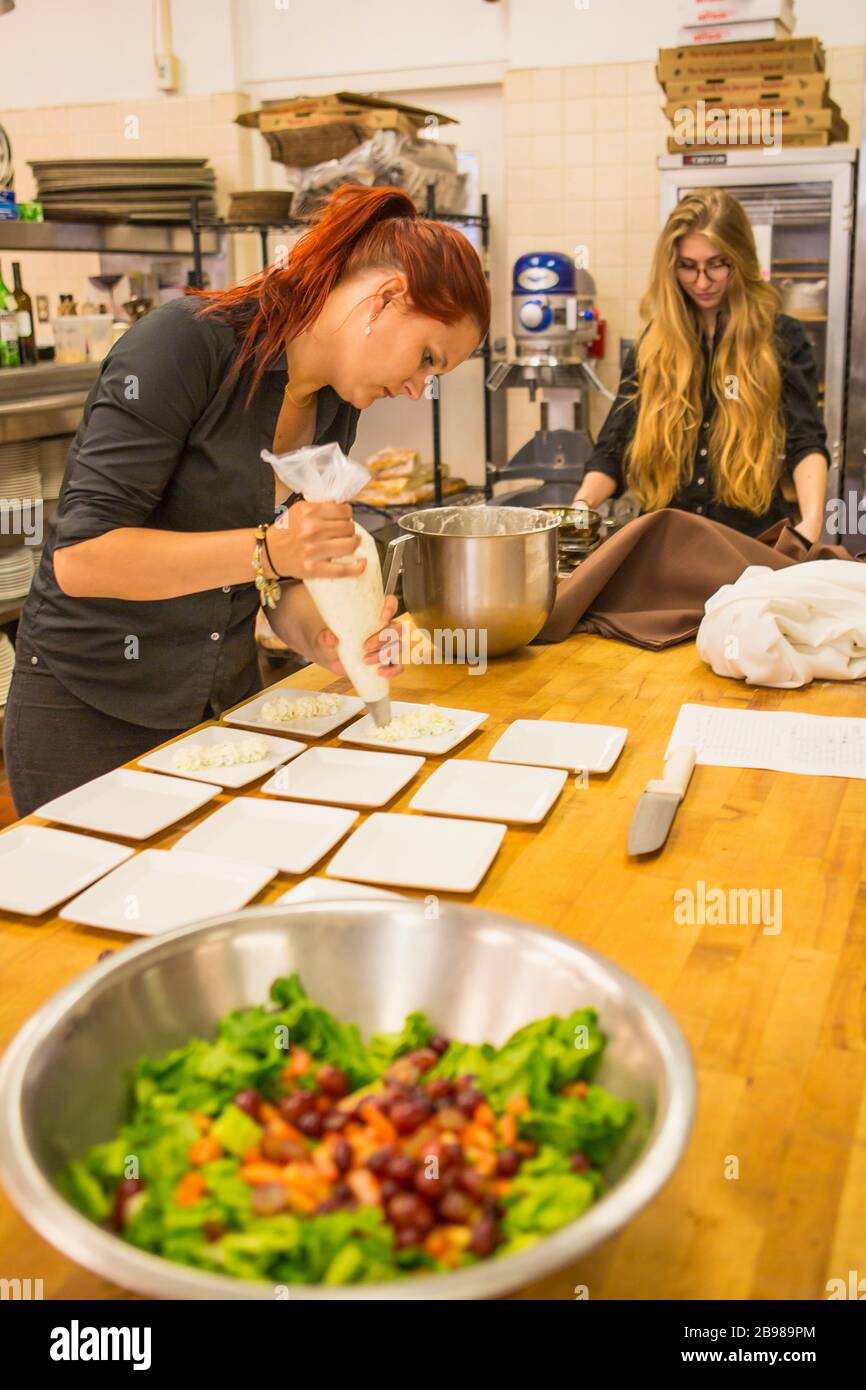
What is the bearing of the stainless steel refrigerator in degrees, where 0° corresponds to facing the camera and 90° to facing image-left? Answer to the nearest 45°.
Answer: approximately 0°

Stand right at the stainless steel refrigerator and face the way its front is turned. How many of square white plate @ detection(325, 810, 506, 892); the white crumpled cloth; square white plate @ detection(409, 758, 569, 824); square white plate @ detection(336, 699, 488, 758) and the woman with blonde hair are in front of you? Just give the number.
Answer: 5

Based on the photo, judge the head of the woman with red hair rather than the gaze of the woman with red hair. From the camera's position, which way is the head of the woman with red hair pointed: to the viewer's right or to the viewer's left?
to the viewer's right

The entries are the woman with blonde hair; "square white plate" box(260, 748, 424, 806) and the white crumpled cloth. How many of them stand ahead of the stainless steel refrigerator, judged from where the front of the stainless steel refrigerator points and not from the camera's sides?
3

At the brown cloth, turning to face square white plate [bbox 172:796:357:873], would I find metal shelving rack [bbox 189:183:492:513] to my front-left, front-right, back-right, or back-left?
back-right

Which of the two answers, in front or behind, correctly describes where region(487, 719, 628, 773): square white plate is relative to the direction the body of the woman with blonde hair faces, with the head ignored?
in front

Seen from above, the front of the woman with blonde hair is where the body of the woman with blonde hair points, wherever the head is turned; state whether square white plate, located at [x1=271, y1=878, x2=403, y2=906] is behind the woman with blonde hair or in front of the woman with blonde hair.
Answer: in front

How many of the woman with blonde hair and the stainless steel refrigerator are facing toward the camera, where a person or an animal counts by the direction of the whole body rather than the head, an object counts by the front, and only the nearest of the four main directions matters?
2

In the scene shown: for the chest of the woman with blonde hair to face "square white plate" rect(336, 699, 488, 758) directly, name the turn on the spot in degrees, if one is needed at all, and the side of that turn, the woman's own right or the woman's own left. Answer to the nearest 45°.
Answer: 0° — they already face it

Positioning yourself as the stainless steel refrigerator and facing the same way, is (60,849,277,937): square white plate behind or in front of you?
in front

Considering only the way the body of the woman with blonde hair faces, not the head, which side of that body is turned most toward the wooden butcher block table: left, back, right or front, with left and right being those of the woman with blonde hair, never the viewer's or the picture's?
front

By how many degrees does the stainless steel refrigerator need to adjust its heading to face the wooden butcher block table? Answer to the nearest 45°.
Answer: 0° — it already faces it
